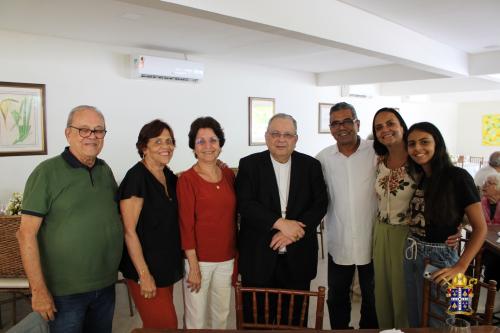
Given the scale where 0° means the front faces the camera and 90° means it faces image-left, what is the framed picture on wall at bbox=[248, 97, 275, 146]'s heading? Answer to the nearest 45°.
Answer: approximately 315°

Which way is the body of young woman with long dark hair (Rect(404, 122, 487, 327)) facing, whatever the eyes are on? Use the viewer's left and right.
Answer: facing the viewer and to the left of the viewer

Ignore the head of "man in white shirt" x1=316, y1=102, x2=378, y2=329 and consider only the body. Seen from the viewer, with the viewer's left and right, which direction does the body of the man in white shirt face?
facing the viewer

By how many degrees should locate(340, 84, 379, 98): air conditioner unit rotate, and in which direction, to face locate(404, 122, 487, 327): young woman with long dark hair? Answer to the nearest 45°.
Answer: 0° — it already faces them

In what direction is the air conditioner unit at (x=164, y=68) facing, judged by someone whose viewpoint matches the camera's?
facing the viewer and to the right of the viewer

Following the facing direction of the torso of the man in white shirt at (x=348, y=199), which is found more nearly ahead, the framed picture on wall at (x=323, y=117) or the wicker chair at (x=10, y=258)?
the wicker chair

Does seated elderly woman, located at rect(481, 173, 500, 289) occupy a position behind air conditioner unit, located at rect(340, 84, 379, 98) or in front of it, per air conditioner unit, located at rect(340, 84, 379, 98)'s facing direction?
in front

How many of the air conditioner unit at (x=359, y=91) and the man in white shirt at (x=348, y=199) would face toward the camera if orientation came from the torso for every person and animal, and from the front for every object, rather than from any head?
2
